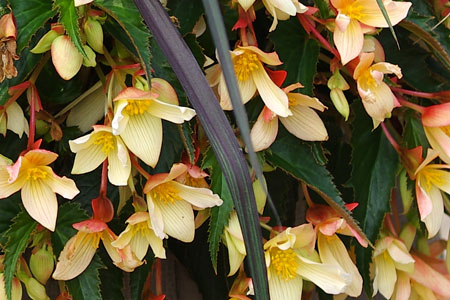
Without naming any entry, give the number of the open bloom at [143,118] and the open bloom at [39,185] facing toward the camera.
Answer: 2

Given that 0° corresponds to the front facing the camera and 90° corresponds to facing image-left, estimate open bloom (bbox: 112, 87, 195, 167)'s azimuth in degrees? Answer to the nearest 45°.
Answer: approximately 0°

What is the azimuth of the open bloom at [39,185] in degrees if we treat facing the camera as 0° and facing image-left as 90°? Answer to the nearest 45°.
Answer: approximately 0°
